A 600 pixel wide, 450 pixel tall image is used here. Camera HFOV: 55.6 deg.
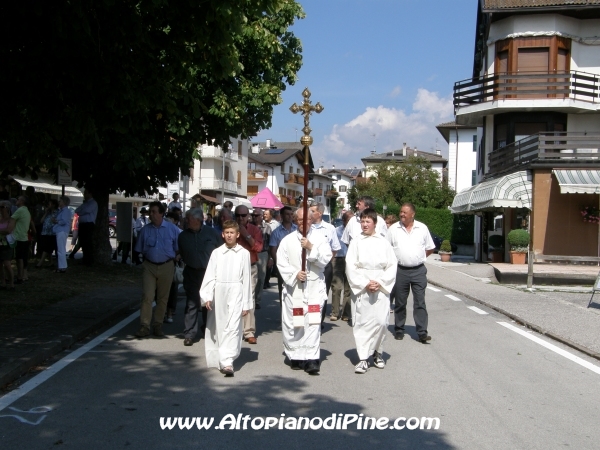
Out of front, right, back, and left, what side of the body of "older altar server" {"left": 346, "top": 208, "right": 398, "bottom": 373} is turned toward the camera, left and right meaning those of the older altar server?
front

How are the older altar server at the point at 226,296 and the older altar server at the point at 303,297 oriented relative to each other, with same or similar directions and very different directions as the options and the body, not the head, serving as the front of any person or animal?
same or similar directions

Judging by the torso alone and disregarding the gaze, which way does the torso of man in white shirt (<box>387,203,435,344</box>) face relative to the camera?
toward the camera

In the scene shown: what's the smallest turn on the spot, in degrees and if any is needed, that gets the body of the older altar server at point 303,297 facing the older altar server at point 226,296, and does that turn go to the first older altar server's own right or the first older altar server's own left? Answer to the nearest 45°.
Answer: approximately 90° to the first older altar server's own right

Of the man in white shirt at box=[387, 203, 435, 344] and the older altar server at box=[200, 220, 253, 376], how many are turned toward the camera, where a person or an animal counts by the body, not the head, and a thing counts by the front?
2

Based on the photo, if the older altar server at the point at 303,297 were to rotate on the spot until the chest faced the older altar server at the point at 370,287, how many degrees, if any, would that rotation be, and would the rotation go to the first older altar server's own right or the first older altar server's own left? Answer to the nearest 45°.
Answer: approximately 90° to the first older altar server's own left

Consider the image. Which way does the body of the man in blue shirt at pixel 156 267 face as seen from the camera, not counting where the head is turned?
toward the camera

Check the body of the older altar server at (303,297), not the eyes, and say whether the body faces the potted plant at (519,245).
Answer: no

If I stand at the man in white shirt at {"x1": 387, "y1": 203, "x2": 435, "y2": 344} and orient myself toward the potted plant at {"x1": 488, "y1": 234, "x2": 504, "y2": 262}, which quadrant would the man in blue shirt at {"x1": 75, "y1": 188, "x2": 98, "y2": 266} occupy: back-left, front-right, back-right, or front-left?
front-left

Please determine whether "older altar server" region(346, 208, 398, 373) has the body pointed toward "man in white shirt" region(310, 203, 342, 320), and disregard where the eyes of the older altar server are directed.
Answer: no

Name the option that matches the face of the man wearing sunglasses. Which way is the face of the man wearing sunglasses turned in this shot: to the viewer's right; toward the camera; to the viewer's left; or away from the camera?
toward the camera

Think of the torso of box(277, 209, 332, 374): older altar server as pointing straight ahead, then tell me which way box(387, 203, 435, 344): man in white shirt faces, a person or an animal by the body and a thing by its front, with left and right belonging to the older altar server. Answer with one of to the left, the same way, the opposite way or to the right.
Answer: the same way

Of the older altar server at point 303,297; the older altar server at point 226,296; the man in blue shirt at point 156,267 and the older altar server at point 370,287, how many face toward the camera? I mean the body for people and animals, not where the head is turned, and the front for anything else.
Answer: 4

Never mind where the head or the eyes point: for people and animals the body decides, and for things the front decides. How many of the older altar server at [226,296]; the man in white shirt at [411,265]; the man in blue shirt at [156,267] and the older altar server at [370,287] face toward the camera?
4

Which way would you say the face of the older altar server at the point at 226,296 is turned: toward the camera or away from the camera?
toward the camera

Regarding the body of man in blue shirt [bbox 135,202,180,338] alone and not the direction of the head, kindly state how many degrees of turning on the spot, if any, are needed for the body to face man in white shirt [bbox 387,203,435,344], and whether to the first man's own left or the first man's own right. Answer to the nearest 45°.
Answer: approximately 90° to the first man's own left
